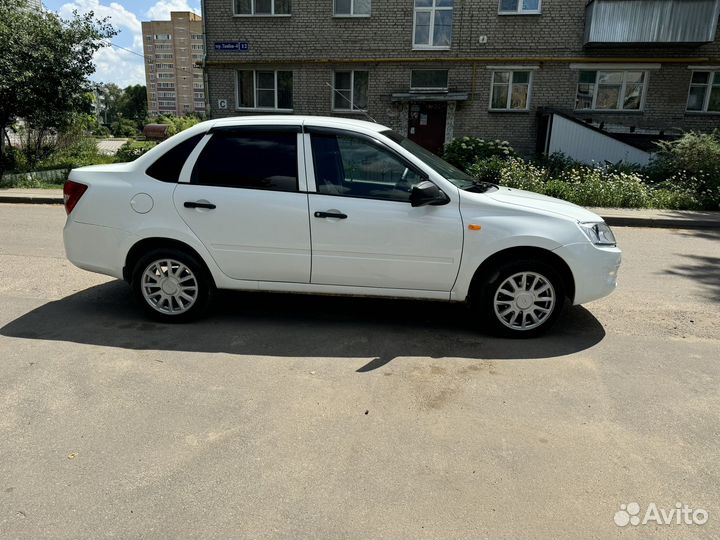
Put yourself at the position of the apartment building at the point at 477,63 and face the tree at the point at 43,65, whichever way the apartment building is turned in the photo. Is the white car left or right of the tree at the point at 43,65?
left

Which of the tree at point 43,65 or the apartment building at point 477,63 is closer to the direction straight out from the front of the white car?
the apartment building

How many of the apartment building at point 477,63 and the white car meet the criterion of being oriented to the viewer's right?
1

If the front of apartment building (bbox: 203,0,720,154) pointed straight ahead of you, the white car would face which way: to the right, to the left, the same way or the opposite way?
to the left

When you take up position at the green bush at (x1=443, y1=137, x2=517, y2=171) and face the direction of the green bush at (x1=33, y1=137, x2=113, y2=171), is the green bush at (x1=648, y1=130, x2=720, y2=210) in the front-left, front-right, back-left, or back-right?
back-left

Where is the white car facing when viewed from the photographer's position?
facing to the right of the viewer

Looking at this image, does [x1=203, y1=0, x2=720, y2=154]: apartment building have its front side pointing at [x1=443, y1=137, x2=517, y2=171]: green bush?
yes

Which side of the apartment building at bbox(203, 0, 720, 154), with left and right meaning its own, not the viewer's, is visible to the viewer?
front

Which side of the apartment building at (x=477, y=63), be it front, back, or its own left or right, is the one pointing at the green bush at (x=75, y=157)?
right

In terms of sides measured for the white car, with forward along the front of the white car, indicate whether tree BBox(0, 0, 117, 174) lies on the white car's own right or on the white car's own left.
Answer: on the white car's own left

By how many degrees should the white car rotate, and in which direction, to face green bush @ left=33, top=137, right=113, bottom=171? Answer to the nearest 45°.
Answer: approximately 135° to its left

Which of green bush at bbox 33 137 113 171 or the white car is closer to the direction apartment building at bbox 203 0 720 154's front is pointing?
the white car

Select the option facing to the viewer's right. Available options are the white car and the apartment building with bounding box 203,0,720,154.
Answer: the white car

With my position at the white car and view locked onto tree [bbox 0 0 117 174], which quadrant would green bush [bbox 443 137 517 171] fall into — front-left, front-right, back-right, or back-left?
front-right

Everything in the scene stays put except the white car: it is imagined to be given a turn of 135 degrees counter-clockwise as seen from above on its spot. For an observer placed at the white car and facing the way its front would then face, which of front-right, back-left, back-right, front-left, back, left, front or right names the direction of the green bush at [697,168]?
right

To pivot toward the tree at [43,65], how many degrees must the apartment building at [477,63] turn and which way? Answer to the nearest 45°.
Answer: approximately 45° to its right

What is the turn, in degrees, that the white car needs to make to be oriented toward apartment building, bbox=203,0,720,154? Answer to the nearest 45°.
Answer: approximately 90° to its left

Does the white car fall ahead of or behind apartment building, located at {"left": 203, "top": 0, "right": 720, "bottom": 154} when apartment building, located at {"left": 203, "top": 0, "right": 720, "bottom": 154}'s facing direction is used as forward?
ahead
